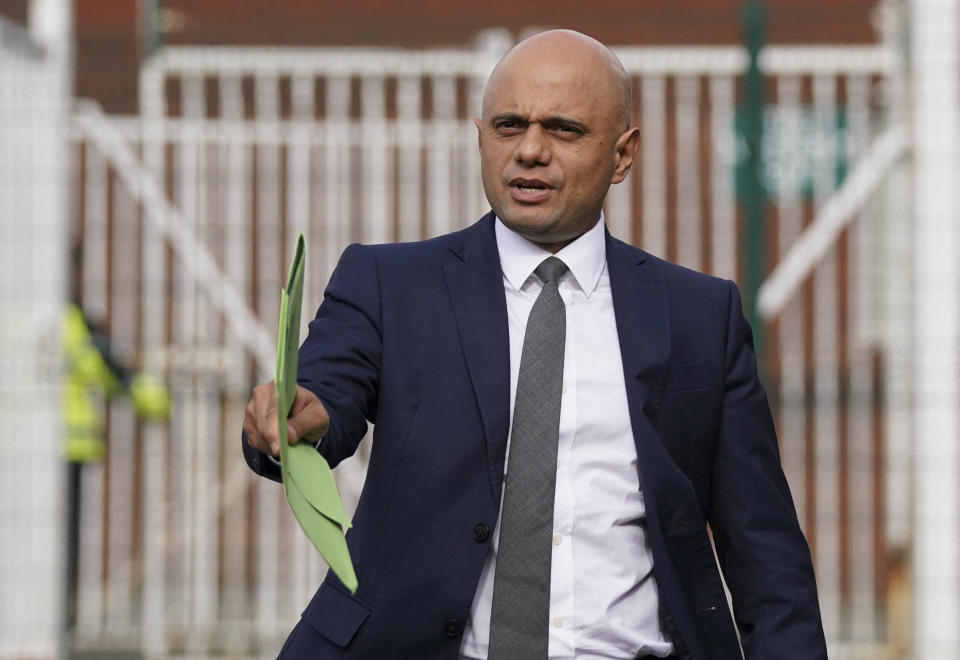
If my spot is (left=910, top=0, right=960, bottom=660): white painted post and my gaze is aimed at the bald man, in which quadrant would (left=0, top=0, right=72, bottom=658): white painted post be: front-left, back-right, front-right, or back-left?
front-right

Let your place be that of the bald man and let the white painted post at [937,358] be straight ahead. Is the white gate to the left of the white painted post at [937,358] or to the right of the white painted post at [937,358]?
left

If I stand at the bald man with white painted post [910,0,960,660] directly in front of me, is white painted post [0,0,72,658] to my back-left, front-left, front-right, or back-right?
front-left

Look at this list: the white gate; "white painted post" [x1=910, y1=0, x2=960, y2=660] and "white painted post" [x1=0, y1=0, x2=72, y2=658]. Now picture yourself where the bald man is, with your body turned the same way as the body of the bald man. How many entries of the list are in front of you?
0

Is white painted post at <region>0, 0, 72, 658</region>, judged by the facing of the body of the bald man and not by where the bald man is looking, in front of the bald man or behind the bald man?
behind

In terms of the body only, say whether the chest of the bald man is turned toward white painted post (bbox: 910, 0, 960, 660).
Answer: no

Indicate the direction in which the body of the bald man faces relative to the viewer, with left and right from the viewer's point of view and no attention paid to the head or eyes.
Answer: facing the viewer

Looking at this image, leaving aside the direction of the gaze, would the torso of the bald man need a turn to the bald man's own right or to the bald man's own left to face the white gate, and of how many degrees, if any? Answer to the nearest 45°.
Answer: approximately 180°
